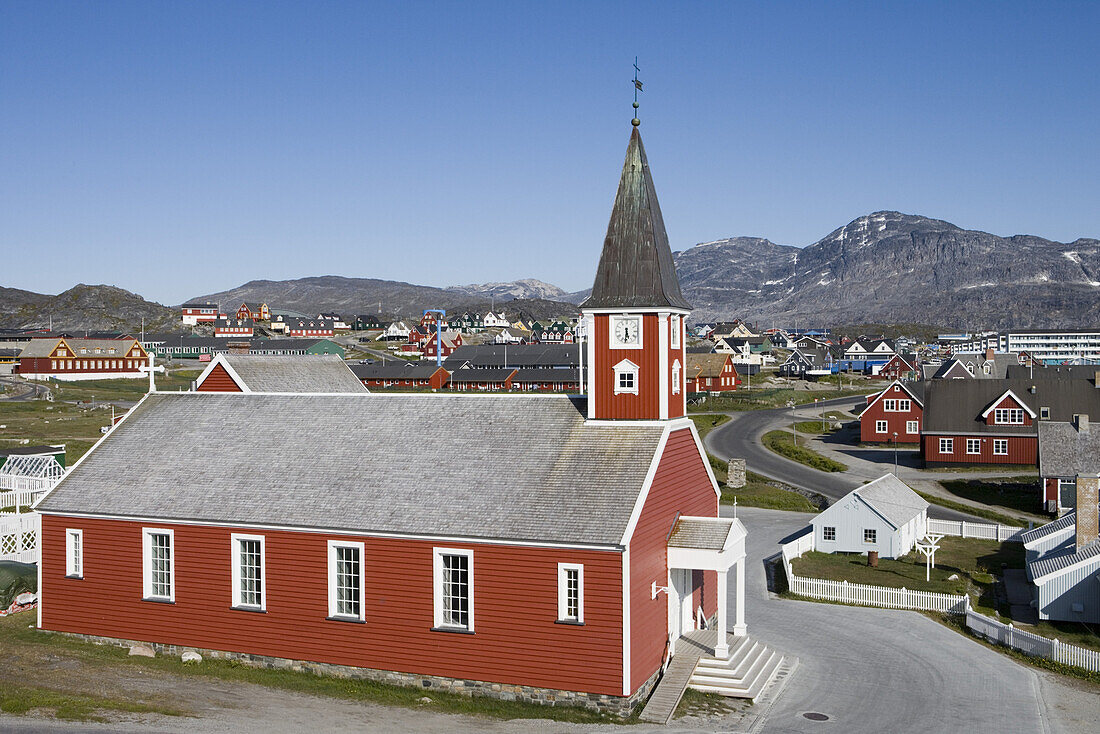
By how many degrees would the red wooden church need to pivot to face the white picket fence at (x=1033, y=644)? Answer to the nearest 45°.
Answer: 0° — it already faces it

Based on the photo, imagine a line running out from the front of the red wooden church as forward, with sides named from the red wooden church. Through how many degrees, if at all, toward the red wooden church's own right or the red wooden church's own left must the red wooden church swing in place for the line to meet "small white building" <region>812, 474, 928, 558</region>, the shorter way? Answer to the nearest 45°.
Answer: approximately 45° to the red wooden church's own left

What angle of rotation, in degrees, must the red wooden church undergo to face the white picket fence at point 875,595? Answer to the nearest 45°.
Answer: approximately 45° to its left

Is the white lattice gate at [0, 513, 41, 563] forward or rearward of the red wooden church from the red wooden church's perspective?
rearward

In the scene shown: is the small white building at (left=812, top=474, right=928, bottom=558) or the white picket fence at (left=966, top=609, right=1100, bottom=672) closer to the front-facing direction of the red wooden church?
the white picket fence

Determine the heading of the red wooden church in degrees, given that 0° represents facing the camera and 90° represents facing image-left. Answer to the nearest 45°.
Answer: approximately 270°

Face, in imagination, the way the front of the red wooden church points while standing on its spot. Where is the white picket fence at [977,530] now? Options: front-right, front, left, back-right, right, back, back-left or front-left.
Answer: front-left
